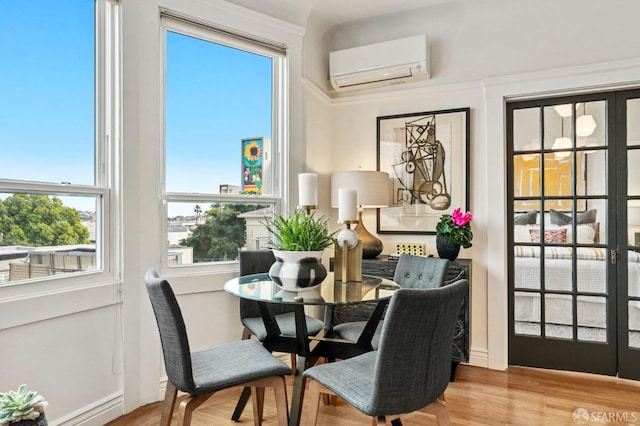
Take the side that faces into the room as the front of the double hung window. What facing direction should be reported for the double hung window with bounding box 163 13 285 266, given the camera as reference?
facing the viewer and to the right of the viewer

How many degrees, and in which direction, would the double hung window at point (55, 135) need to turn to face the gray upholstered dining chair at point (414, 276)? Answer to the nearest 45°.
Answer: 0° — it already faces it

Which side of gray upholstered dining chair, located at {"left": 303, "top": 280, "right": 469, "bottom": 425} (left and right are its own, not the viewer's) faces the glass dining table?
front

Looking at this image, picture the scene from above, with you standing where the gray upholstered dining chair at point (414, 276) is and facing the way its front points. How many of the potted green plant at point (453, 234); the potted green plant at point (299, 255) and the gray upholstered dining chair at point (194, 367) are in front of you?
2

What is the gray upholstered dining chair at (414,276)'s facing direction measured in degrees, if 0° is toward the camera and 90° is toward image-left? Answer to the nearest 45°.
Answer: approximately 45°

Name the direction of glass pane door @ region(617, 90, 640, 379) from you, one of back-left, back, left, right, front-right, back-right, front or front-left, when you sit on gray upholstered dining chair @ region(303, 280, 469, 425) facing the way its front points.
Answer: right

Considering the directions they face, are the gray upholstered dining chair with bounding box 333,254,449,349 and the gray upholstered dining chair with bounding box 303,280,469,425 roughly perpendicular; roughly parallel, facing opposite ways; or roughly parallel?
roughly perpendicular

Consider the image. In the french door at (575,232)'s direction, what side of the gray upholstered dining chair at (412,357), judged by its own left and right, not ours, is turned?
right

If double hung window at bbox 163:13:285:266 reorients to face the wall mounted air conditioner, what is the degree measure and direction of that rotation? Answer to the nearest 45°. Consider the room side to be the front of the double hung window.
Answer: approximately 45° to its left

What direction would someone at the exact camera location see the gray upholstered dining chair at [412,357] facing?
facing away from the viewer and to the left of the viewer

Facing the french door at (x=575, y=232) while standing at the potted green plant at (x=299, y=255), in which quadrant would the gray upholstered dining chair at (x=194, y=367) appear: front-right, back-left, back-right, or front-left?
back-right

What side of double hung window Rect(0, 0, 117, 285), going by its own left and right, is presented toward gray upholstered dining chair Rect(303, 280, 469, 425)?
front
